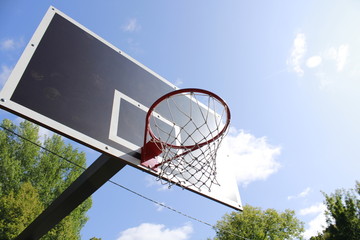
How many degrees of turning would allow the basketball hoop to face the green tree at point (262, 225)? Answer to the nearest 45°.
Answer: approximately 135° to its left

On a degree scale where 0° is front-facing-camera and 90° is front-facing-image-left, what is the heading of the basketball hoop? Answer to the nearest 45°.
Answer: approximately 315°

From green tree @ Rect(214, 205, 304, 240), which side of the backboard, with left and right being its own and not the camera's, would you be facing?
left

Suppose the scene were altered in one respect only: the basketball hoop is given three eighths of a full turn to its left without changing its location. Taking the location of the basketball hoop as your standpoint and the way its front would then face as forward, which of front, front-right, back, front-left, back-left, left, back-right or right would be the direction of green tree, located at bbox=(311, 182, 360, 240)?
front-right

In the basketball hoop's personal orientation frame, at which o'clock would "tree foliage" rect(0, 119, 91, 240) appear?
The tree foliage is roughly at 6 o'clock from the basketball hoop.

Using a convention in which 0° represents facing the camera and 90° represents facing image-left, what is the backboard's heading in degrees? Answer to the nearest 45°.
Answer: approximately 315°

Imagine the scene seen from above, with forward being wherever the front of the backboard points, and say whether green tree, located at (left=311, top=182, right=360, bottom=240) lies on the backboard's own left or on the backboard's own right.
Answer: on the backboard's own left
